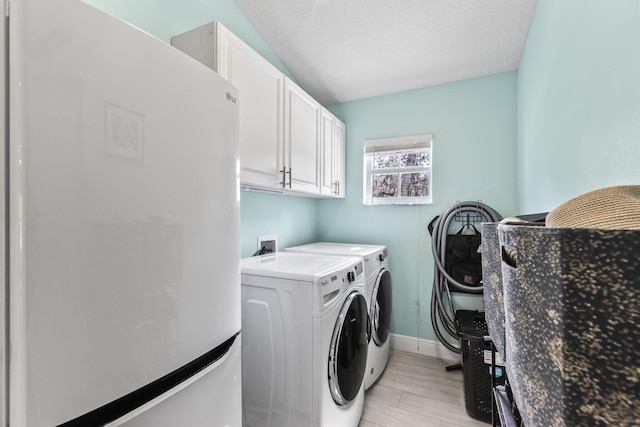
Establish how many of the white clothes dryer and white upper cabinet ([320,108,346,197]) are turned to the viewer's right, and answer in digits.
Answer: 2

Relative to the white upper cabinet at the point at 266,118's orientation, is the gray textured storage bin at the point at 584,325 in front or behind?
in front

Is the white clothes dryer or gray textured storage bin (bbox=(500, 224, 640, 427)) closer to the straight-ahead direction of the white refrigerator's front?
the gray textured storage bin

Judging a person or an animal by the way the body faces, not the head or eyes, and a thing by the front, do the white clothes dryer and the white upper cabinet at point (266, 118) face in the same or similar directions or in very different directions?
same or similar directions

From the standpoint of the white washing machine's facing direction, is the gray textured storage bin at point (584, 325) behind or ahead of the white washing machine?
ahead

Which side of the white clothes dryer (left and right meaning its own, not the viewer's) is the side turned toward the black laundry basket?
front

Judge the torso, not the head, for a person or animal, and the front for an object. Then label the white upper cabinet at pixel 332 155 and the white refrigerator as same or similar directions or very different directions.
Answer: same or similar directions

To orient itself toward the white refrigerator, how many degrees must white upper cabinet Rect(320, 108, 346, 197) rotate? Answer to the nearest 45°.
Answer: approximately 90° to its right

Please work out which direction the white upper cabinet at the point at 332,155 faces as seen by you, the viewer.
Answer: facing to the right of the viewer

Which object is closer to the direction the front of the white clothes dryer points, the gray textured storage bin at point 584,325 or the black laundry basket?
the black laundry basket

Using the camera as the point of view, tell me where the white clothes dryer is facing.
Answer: facing to the right of the viewer

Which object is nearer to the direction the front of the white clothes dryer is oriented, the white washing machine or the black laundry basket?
the black laundry basket
